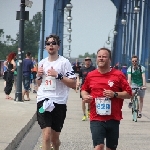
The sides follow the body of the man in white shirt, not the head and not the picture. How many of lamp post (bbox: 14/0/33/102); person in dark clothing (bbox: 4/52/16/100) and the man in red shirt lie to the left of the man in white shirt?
1

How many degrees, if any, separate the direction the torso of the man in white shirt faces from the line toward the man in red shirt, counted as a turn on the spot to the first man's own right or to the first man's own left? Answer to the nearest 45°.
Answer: approximately 90° to the first man's own left

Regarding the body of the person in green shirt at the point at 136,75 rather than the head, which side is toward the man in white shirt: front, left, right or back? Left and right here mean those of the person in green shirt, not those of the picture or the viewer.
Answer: front

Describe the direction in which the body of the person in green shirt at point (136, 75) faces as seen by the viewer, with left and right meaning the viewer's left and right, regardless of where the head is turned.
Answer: facing the viewer

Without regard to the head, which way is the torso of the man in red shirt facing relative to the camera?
toward the camera

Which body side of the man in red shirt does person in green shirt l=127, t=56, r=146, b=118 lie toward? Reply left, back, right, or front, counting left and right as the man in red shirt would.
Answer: back

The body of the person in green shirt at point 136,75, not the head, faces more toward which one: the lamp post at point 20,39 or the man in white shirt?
the man in white shirt
